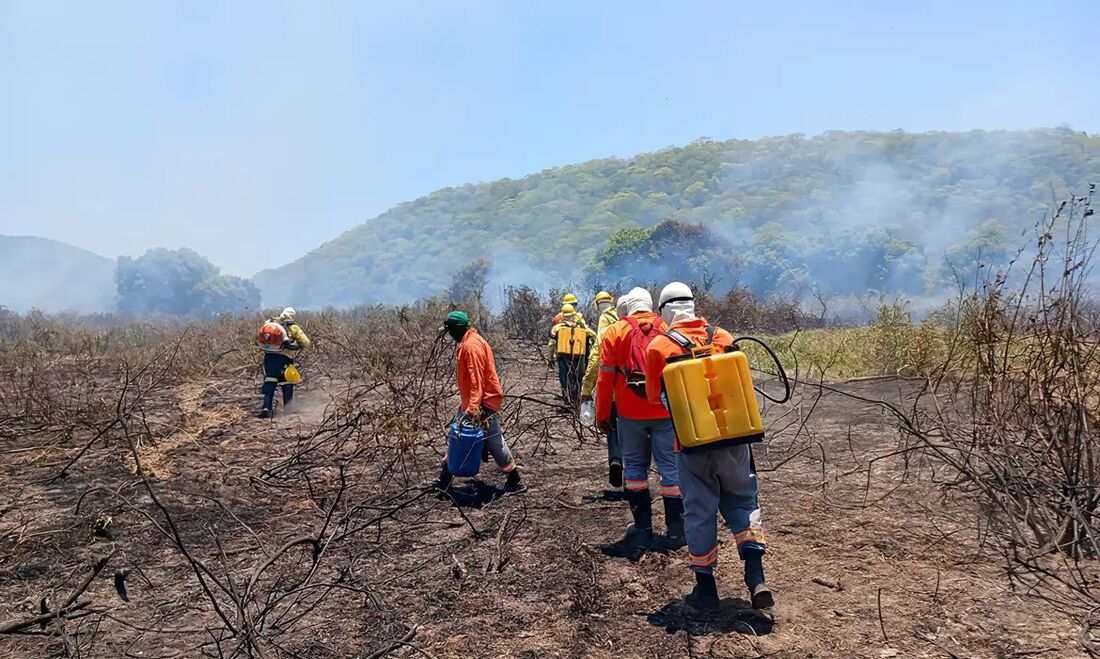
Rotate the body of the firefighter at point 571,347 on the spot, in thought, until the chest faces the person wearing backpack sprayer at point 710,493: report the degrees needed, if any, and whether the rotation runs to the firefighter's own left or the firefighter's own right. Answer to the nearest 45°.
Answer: approximately 180°

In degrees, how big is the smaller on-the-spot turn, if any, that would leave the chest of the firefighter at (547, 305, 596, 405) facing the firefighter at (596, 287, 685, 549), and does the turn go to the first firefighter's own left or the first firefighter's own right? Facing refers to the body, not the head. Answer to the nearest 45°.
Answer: approximately 180°

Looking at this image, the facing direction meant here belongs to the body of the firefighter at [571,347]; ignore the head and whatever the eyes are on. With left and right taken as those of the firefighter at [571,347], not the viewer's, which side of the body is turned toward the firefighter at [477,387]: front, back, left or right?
back

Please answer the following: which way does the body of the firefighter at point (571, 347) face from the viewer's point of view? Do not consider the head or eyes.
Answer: away from the camera

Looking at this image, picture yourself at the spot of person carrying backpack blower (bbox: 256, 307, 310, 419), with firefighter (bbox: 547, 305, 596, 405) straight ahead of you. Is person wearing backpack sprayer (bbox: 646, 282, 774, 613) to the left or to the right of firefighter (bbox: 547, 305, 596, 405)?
right
